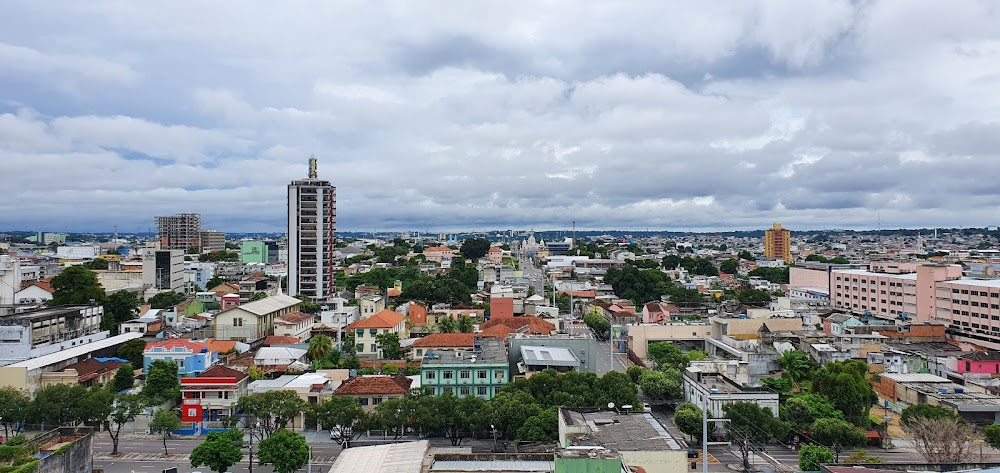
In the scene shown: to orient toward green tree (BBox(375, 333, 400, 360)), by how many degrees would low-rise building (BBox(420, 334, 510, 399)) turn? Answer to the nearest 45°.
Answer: approximately 135° to its right

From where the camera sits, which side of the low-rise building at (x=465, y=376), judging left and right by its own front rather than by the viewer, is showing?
front

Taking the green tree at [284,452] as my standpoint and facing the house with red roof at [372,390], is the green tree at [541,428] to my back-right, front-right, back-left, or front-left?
front-right

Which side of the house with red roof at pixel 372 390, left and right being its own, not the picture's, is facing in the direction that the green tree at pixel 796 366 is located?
left

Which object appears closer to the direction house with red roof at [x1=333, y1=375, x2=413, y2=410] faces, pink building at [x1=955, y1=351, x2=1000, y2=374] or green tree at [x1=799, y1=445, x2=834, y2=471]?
the green tree

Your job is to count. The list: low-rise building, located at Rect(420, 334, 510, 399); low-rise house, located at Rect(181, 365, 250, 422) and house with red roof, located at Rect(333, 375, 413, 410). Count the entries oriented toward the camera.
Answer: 3

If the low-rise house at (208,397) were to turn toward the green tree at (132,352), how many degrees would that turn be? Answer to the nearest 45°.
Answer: approximately 180°

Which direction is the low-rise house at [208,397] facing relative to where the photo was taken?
toward the camera

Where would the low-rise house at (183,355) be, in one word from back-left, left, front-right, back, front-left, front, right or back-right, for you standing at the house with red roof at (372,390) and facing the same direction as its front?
back-right

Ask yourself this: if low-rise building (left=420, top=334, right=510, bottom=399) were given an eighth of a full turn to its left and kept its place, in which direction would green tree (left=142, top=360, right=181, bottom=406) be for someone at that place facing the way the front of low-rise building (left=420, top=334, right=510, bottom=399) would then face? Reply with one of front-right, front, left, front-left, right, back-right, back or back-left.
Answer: back-right

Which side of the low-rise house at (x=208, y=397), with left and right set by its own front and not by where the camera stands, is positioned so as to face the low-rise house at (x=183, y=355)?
back
